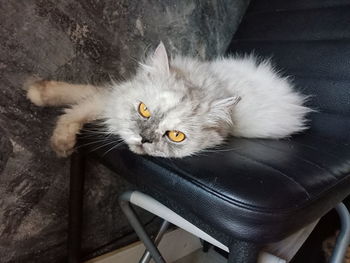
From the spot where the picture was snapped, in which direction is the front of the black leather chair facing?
facing the viewer and to the left of the viewer
